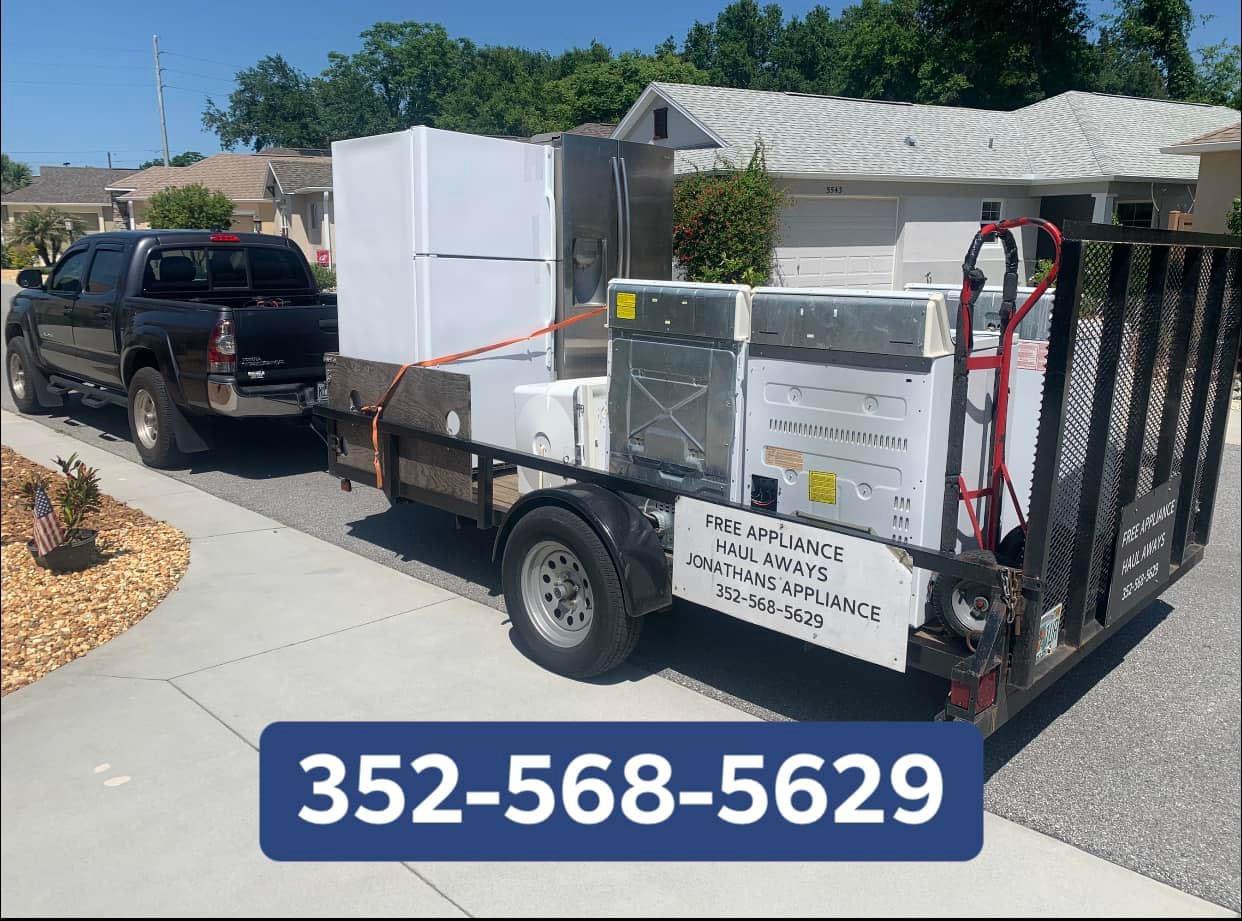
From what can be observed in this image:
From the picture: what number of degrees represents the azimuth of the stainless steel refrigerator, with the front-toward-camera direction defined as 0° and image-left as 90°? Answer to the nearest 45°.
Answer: approximately 315°

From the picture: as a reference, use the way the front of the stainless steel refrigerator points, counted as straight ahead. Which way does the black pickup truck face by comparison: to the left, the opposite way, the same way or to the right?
the opposite way

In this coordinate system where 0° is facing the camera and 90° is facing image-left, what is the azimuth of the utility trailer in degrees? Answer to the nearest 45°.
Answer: approximately 135°

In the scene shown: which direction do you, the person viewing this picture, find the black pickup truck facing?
facing away from the viewer and to the left of the viewer

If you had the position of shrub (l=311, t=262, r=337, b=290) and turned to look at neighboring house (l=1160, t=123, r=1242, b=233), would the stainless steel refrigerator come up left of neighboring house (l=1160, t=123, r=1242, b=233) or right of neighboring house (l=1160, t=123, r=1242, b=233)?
right

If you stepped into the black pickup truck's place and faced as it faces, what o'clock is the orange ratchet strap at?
The orange ratchet strap is roughly at 7 o'clock from the black pickup truck.

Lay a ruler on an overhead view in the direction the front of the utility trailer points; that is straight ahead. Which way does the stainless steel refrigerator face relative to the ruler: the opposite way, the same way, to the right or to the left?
the opposite way

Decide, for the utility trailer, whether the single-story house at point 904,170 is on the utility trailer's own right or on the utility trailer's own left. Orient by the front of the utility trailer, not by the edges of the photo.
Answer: on the utility trailer's own right

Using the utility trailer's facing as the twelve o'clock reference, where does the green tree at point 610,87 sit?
The green tree is roughly at 1 o'clock from the utility trailer.
